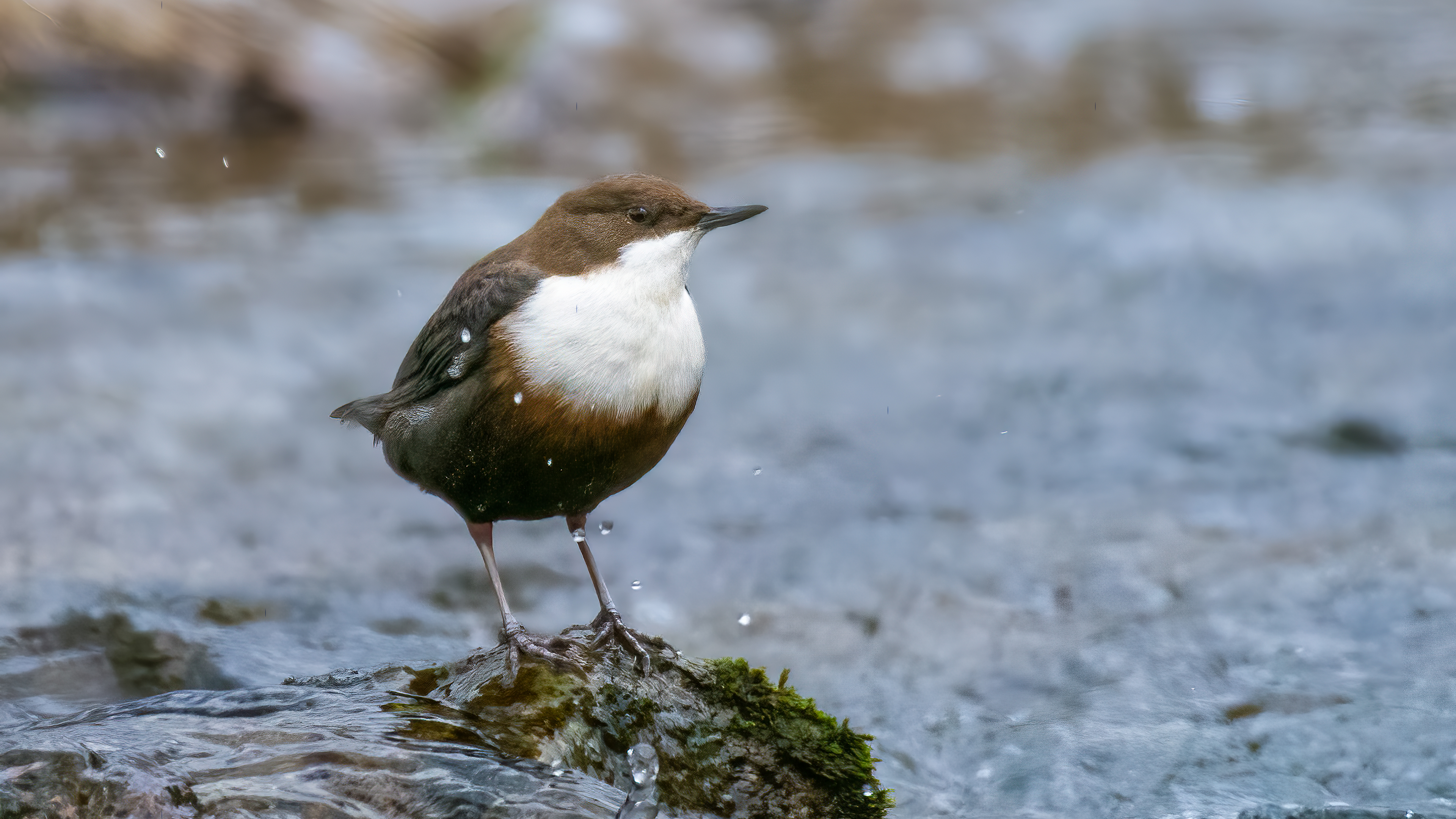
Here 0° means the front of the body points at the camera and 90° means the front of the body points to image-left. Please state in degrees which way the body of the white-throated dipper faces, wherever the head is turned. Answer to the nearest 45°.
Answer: approximately 315°
